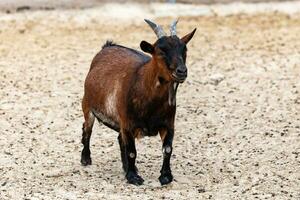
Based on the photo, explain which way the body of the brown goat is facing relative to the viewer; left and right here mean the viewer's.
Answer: facing the viewer and to the right of the viewer
